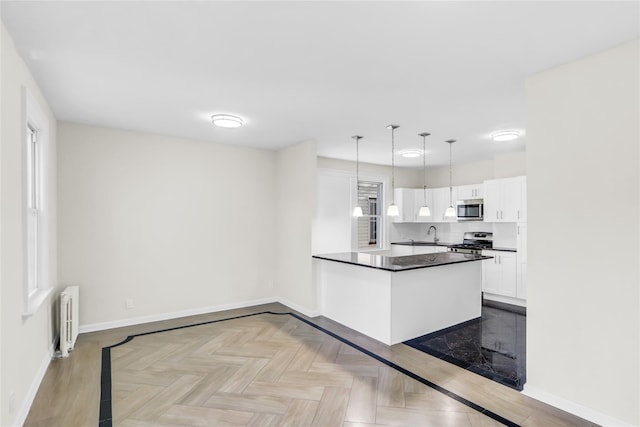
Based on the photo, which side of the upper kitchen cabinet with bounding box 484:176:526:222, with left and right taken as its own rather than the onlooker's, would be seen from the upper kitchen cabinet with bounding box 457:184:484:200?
right

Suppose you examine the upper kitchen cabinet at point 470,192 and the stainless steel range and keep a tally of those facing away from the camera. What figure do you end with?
0

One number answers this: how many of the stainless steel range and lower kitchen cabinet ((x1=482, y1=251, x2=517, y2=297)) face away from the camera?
0

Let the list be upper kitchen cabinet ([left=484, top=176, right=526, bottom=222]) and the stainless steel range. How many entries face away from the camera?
0

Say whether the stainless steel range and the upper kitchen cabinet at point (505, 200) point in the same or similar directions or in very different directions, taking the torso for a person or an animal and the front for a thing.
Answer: same or similar directions

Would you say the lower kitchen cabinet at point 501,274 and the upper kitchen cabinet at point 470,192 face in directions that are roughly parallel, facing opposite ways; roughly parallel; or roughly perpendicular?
roughly parallel

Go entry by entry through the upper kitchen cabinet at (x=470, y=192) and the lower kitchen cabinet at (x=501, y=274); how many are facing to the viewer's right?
0

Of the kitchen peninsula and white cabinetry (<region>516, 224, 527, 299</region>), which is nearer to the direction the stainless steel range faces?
the kitchen peninsula

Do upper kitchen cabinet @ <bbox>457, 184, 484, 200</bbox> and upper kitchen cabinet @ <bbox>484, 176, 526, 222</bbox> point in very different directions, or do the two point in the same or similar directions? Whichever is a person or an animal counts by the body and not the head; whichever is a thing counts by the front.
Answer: same or similar directions

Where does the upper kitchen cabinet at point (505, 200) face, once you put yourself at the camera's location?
facing the viewer and to the left of the viewer

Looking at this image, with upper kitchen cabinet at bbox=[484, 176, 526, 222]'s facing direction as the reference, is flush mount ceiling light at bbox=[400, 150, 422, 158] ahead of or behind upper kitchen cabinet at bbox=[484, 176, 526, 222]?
ahead

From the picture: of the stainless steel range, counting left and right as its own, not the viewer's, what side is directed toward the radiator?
front
